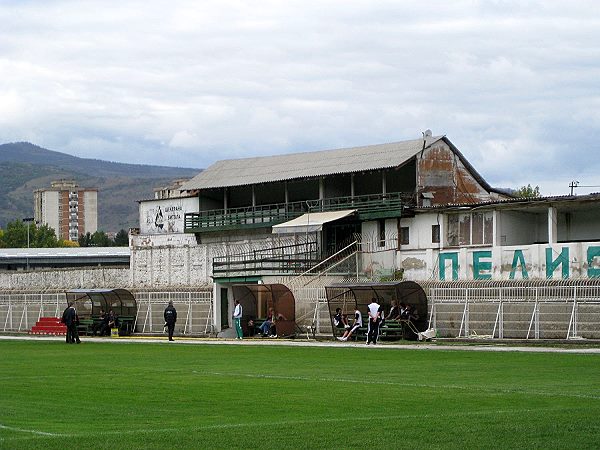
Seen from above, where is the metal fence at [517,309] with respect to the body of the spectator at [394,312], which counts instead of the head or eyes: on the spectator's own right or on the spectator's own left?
on the spectator's own left

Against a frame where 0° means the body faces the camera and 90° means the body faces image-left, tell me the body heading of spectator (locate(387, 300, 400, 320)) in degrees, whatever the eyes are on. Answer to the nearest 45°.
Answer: approximately 45°

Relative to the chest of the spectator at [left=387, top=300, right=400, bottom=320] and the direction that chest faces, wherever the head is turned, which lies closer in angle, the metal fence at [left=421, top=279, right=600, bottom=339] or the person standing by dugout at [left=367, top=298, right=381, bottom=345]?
the person standing by dugout

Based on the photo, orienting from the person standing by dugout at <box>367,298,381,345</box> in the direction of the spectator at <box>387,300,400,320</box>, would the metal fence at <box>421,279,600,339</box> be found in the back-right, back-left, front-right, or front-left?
front-right

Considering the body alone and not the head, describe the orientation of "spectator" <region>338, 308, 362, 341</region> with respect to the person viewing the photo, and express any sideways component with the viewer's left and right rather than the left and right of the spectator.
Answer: facing the viewer and to the left of the viewer

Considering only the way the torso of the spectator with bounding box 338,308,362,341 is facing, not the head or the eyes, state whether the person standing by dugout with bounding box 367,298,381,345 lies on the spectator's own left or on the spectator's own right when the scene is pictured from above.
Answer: on the spectator's own left

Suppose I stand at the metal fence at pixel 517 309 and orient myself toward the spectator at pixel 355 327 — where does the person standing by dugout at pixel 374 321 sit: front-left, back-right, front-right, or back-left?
front-left

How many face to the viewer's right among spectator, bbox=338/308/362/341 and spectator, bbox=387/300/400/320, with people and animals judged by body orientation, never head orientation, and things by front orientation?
0

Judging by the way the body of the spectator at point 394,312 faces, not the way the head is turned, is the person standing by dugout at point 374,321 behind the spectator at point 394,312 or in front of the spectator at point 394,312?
in front

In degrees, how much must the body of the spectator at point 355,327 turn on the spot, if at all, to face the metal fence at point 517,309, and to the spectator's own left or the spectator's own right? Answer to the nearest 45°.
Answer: approximately 135° to the spectator's own left

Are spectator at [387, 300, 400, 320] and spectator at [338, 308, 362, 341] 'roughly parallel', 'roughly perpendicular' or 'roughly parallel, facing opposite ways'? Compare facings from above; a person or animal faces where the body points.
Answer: roughly parallel
